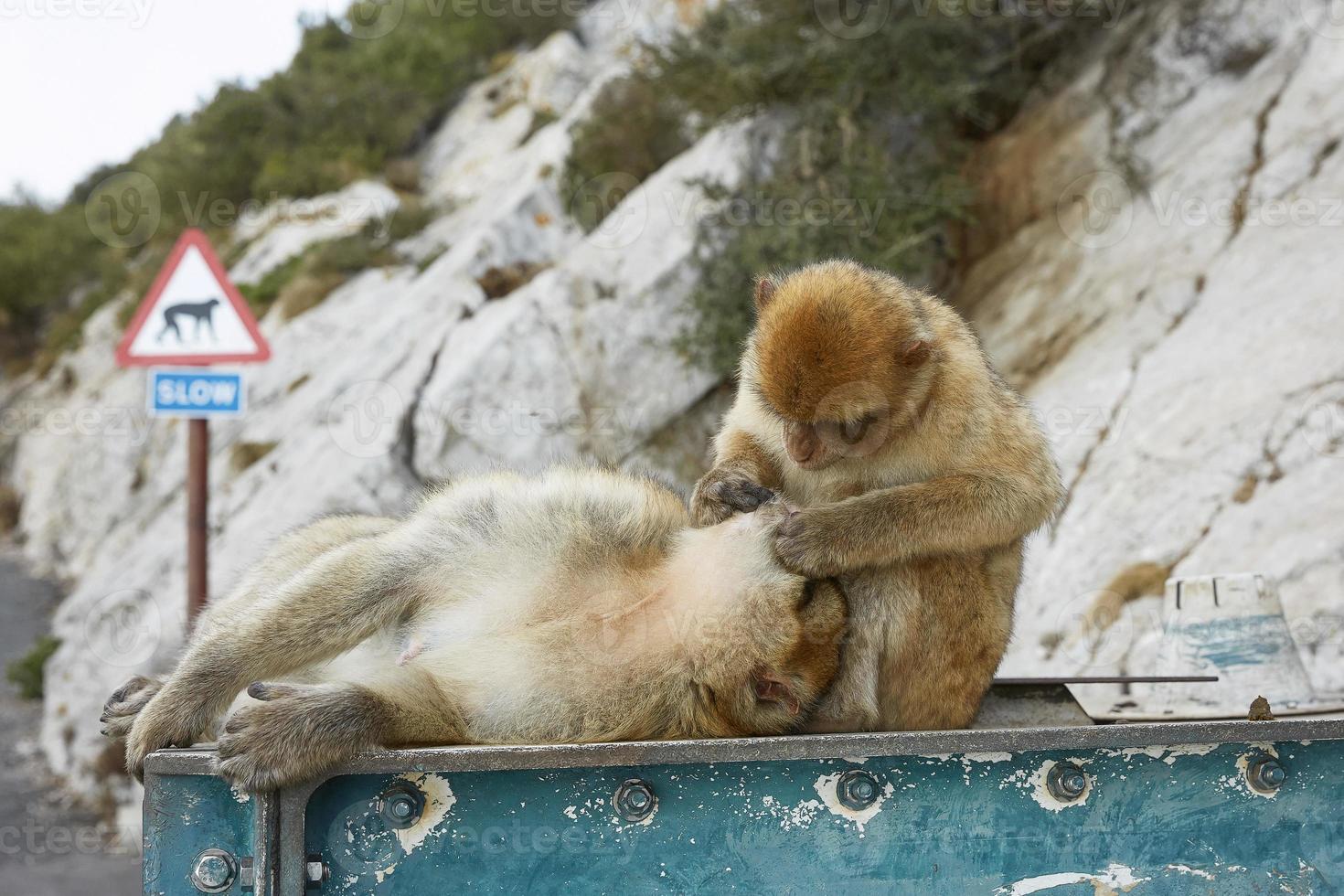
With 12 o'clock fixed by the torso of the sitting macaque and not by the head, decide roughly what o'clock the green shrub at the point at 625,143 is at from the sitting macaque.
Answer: The green shrub is roughly at 4 o'clock from the sitting macaque.

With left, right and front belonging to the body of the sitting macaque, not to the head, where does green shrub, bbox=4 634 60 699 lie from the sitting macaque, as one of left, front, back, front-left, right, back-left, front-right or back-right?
right

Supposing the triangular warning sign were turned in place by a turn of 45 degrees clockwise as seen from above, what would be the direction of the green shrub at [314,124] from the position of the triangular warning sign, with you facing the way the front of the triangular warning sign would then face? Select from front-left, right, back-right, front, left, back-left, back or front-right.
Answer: back-right

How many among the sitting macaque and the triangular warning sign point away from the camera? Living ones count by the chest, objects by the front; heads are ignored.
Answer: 0

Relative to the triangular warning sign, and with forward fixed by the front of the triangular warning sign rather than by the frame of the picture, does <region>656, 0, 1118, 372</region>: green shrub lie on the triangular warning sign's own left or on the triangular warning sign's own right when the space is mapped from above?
on the triangular warning sign's own left

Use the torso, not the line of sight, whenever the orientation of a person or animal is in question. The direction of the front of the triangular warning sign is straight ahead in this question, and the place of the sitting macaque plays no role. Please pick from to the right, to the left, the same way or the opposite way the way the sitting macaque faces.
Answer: to the right

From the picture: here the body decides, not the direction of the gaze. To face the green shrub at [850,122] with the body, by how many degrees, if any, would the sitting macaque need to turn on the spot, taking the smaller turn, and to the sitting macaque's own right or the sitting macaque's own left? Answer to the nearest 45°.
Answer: approximately 135° to the sitting macaque's own right

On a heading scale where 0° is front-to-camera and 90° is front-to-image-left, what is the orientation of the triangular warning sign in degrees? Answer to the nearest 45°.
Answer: approximately 0°

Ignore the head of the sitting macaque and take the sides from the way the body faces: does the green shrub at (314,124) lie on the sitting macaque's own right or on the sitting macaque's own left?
on the sitting macaque's own right

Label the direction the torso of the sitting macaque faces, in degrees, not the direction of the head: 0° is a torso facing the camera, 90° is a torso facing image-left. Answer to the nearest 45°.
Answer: approximately 45°
